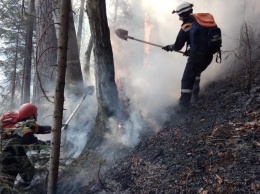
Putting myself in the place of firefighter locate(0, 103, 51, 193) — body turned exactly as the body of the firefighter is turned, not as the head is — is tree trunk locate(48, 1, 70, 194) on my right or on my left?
on my right

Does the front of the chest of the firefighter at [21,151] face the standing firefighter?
yes

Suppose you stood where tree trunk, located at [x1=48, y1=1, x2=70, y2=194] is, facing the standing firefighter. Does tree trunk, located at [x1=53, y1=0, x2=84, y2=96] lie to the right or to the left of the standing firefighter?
left

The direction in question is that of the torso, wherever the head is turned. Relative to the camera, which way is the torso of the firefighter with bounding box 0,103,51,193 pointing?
to the viewer's right

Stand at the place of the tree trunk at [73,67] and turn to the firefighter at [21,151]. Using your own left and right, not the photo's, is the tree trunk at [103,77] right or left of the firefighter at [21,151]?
left
